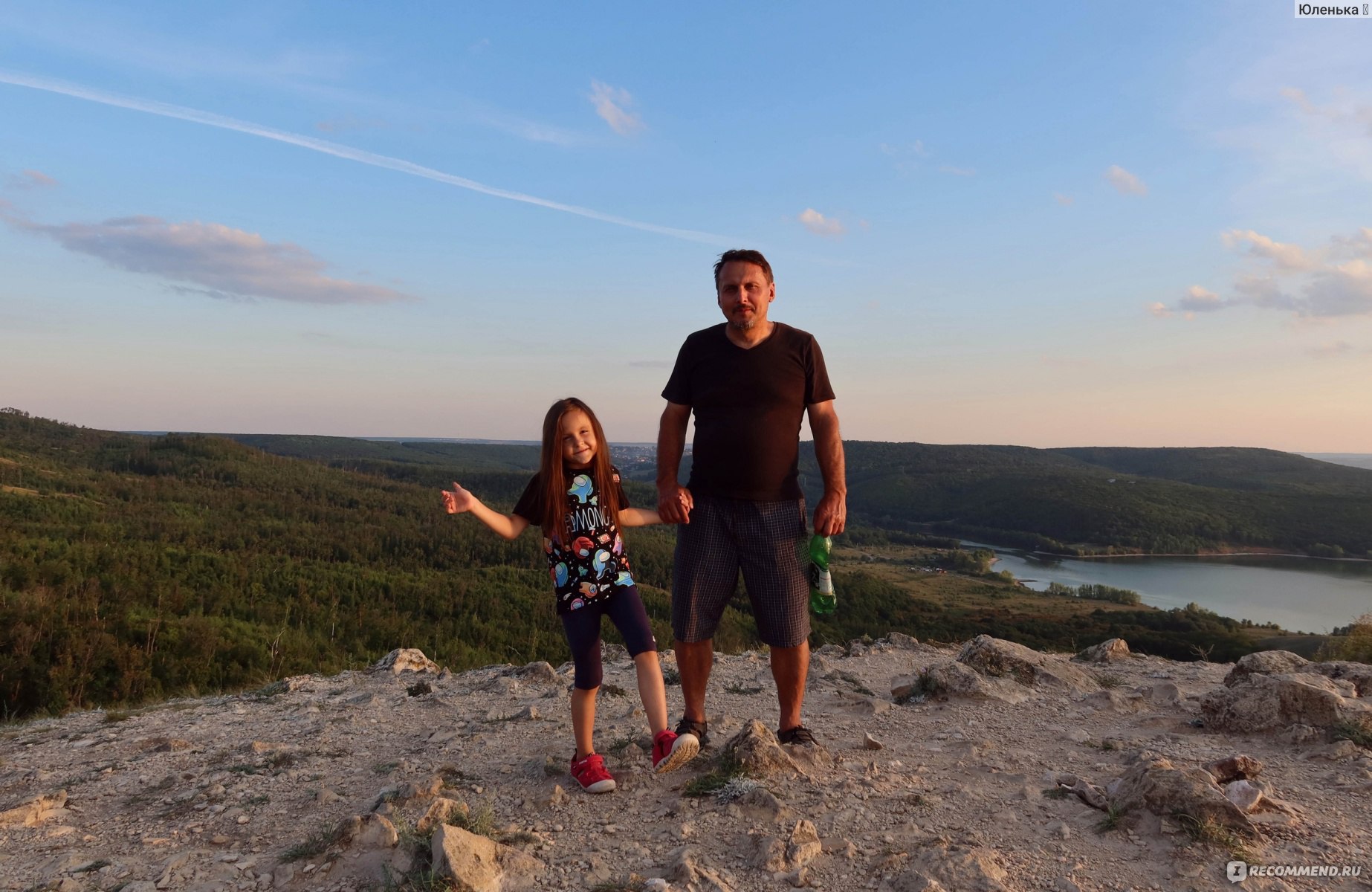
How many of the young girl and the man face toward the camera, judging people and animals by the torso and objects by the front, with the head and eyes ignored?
2

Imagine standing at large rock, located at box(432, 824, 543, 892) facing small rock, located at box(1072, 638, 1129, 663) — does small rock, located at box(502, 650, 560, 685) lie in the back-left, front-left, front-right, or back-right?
front-left

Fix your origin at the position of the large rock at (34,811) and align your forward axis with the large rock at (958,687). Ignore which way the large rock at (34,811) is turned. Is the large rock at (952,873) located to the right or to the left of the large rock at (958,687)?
right

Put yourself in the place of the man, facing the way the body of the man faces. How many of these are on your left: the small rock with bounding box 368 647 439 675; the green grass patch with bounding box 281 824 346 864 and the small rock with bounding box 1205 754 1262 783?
1

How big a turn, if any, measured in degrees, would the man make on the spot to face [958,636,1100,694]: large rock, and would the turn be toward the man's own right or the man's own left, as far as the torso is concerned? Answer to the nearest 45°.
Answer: approximately 135° to the man's own left

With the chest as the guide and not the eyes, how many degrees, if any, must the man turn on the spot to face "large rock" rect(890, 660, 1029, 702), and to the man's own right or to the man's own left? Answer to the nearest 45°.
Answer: approximately 135° to the man's own left

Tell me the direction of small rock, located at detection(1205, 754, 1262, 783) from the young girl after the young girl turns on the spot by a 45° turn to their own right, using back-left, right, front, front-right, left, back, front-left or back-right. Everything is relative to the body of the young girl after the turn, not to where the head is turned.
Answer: back-left

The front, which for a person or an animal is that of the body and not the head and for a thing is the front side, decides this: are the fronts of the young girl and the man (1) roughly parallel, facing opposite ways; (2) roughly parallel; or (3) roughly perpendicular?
roughly parallel

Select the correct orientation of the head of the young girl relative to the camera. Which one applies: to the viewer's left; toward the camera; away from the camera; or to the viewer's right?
toward the camera

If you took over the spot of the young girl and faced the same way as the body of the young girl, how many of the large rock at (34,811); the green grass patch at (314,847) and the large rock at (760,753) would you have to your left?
1

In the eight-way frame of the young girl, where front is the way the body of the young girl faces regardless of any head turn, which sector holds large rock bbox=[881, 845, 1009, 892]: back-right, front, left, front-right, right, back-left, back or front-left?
front-left

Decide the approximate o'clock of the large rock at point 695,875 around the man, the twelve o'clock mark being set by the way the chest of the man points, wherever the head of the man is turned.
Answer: The large rock is roughly at 12 o'clock from the man.

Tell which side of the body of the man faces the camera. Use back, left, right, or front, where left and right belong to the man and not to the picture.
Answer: front

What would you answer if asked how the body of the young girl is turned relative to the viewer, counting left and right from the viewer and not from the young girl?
facing the viewer

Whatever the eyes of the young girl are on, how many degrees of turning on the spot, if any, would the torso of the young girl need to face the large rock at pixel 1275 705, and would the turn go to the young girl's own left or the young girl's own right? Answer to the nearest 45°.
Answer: approximately 90° to the young girl's own left
